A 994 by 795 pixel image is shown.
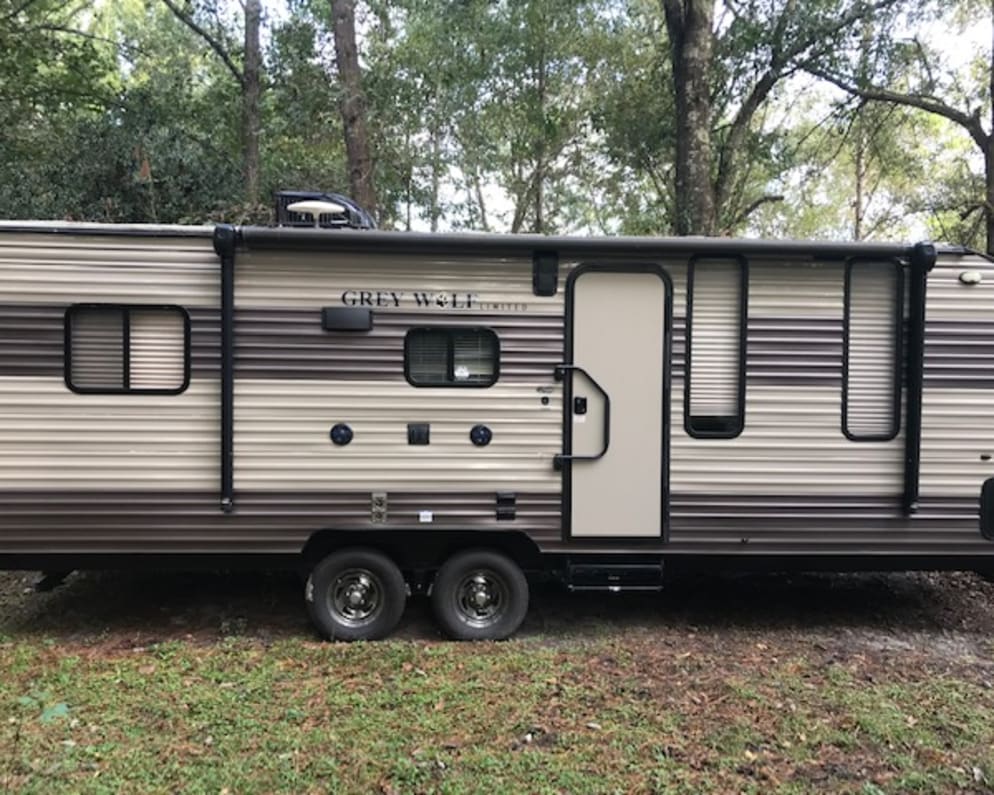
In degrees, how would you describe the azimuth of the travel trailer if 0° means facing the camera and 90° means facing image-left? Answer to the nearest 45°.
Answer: approximately 270°

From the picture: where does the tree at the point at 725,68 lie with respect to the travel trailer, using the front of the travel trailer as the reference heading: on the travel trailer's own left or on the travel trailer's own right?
on the travel trailer's own left

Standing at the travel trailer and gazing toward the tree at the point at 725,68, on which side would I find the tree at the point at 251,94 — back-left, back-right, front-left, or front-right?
front-left

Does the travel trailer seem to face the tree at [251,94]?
no
